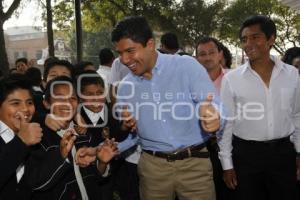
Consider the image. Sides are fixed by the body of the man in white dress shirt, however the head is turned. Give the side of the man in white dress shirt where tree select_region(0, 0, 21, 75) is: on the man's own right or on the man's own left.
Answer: on the man's own right

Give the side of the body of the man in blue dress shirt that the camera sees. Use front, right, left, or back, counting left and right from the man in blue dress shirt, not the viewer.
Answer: front

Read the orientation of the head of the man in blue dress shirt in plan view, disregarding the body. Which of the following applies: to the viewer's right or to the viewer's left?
to the viewer's left

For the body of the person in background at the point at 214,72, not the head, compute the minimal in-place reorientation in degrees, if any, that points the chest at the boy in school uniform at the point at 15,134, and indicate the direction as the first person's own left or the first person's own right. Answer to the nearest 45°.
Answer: approximately 45° to the first person's own right

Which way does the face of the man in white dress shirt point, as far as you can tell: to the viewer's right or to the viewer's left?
to the viewer's left

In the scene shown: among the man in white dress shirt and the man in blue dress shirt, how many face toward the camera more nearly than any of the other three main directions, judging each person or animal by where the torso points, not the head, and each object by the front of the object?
2

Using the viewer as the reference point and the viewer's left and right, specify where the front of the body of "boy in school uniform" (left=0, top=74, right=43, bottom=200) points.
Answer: facing the viewer and to the right of the viewer

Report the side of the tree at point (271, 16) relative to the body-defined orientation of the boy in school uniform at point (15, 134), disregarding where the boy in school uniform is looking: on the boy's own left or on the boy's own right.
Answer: on the boy's own left

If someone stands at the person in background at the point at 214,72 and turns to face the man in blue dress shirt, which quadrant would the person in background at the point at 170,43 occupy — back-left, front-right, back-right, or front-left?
back-right

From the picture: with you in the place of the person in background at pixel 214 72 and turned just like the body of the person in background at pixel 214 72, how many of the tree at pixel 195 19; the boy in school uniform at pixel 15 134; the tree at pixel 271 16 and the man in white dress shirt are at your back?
2

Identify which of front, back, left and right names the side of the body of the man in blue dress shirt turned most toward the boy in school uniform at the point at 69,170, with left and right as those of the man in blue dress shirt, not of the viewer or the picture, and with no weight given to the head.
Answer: right
